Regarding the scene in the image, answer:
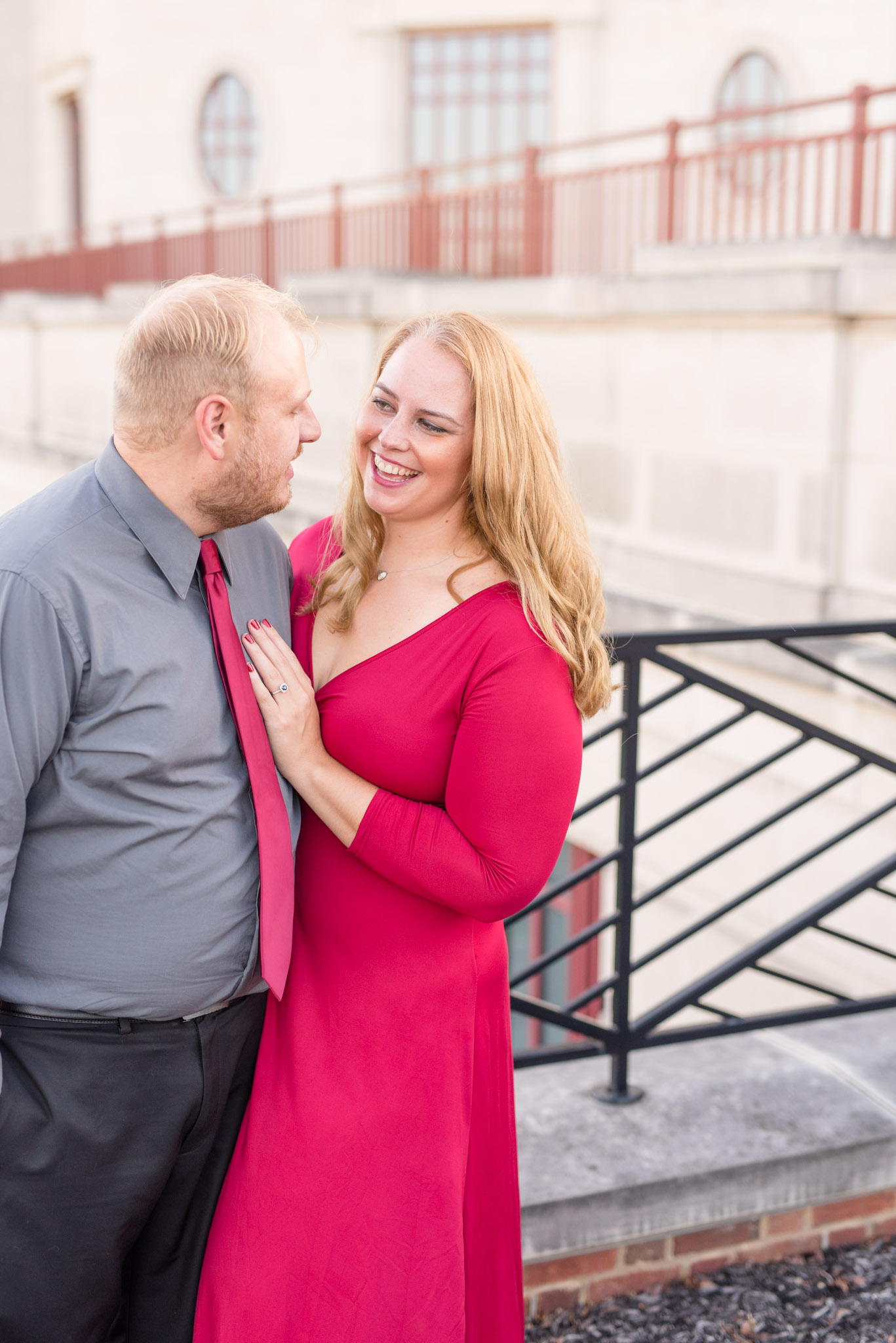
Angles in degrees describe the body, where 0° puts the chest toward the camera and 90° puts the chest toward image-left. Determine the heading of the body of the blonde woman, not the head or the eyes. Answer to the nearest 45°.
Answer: approximately 45°

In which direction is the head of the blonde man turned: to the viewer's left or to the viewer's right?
to the viewer's right

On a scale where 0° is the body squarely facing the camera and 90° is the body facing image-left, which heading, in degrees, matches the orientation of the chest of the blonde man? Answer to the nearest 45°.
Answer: approximately 315°

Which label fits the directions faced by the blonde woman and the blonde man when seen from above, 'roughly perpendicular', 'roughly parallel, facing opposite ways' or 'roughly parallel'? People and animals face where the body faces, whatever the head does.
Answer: roughly perpendicular

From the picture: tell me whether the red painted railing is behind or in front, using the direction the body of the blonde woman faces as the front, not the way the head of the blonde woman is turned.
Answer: behind

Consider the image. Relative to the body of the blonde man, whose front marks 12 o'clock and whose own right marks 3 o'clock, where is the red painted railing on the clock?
The red painted railing is roughly at 8 o'clock from the blonde man.

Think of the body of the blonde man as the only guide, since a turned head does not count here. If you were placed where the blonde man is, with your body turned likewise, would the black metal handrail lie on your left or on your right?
on your left
